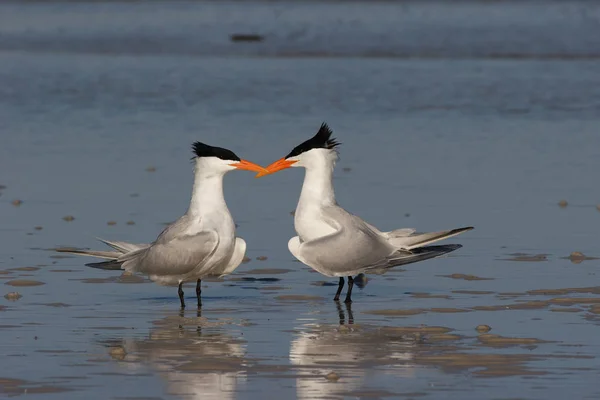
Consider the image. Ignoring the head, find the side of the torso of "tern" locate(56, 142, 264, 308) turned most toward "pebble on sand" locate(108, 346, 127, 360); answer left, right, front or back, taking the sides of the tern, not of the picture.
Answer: right

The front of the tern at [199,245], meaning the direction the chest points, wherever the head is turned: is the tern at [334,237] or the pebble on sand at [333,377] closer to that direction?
the tern

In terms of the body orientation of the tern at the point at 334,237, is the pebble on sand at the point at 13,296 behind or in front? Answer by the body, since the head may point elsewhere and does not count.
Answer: in front

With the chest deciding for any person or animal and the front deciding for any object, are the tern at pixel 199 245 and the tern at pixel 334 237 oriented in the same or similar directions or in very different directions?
very different directions

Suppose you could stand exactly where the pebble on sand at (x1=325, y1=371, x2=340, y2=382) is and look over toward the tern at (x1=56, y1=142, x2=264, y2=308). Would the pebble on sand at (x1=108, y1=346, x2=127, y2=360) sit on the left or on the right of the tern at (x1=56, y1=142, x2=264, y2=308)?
left

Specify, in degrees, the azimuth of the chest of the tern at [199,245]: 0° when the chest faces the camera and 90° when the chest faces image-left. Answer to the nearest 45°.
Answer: approximately 270°

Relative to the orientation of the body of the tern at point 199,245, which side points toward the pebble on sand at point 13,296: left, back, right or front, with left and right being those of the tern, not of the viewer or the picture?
back

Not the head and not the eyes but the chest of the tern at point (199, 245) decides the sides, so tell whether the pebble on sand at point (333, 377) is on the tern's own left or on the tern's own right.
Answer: on the tern's own right

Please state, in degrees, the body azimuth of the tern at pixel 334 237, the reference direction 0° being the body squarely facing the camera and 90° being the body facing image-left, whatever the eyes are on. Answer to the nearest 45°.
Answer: approximately 90°

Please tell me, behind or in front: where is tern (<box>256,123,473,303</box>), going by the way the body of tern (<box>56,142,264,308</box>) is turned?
in front

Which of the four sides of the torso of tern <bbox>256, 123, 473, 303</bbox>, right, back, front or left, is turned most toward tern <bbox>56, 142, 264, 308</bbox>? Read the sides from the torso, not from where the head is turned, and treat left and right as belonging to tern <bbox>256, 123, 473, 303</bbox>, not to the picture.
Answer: front

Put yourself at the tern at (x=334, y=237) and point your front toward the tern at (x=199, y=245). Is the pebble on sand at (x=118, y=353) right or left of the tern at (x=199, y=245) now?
left

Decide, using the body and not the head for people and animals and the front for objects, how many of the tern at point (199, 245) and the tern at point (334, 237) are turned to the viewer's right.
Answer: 1

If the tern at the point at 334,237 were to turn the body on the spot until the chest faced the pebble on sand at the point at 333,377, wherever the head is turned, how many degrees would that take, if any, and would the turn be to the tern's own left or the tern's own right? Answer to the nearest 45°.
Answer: approximately 90° to the tern's own left
